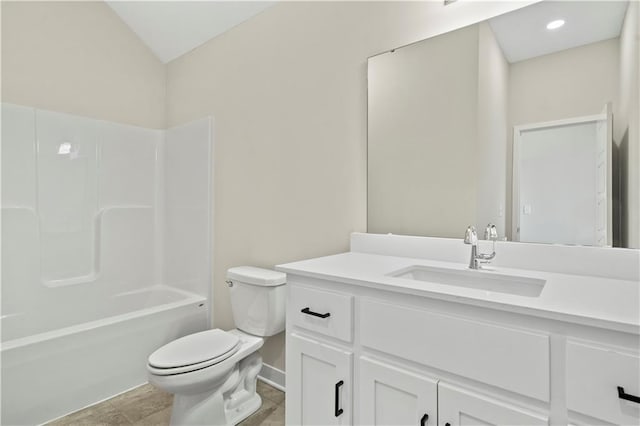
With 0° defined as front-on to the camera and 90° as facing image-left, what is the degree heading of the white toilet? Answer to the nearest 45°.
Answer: approximately 45°

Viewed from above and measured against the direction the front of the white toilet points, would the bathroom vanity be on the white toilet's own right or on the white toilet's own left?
on the white toilet's own left

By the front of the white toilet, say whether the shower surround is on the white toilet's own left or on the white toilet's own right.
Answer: on the white toilet's own right

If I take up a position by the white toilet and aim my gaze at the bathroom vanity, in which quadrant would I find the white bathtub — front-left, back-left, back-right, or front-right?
back-right

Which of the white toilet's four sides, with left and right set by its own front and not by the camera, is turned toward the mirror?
left

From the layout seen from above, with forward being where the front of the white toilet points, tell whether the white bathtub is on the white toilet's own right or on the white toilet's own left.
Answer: on the white toilet's own right
